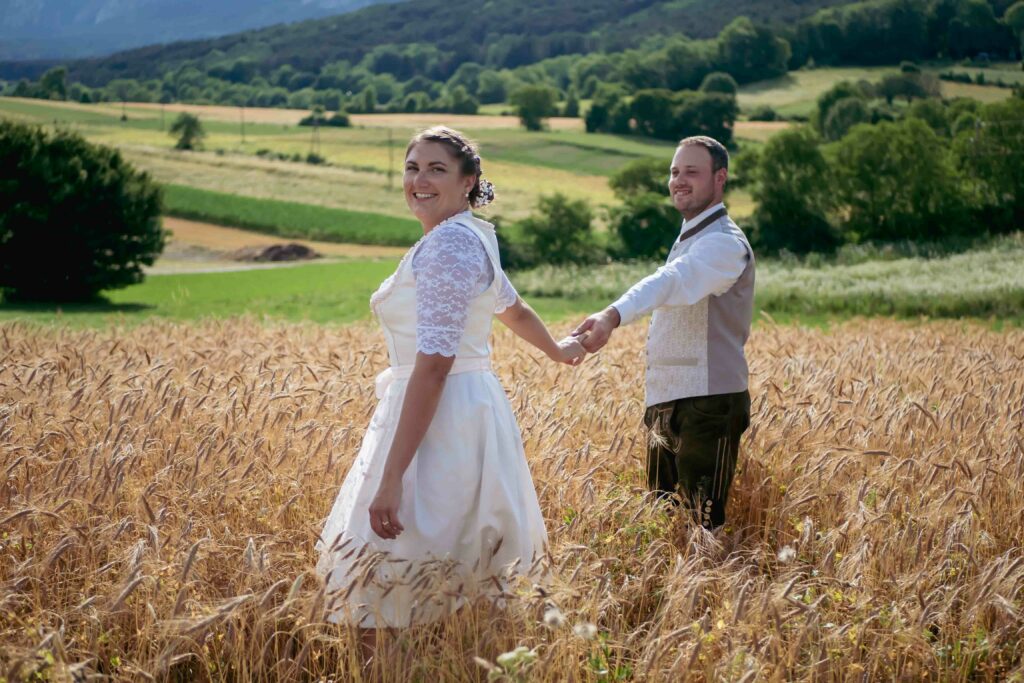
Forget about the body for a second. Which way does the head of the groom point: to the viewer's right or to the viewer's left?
to the viewer's left

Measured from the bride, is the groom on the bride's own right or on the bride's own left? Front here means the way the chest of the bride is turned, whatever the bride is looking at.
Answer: on the bride's own right

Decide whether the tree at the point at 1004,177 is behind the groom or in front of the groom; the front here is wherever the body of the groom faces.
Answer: behind

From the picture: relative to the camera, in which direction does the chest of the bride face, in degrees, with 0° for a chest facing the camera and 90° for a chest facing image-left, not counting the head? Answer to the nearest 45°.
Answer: approximately 90°

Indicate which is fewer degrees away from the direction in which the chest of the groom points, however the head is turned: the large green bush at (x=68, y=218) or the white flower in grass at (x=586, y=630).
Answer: the white flower in grass

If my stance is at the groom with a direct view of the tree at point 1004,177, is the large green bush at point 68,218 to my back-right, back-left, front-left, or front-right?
front-left

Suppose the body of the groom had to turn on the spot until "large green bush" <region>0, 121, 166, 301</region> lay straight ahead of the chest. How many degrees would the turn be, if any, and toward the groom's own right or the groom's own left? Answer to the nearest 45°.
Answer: approximately 90° to the groom's own right

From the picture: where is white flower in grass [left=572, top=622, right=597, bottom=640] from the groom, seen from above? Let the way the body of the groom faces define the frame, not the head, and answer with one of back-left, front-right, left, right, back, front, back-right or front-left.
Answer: front-left

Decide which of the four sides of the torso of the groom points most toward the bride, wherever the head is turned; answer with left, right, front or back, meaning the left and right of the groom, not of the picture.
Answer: front

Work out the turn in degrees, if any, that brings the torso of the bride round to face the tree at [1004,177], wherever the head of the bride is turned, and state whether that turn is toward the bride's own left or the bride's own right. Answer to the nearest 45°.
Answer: approximately 135° to the bride's own right

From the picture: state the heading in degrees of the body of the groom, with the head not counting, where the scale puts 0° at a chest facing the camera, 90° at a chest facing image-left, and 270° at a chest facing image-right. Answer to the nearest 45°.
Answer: approximately 45°

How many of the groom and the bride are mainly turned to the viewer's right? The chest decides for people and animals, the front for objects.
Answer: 0
